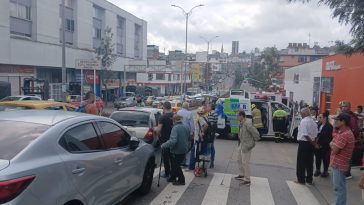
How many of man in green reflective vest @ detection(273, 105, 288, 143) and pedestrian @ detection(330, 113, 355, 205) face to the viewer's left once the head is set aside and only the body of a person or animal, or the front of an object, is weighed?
1

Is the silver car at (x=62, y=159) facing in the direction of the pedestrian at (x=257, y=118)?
yes

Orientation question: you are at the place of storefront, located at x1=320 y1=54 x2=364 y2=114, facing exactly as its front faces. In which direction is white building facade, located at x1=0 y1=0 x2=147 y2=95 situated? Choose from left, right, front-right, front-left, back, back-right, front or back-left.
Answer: front-right

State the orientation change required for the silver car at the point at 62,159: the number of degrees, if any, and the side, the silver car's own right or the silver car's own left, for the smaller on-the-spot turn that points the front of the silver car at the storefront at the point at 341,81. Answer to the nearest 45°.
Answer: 0° — it already faces it

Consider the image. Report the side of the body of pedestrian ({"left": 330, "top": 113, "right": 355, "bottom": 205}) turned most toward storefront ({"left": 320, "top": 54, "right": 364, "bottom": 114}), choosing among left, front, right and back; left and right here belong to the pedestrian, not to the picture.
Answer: right

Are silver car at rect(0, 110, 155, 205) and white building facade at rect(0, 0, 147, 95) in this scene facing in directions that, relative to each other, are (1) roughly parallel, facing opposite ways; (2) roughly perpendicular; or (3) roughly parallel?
roughly perpendicular

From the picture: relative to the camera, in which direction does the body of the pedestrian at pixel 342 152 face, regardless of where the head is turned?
to the viewer's left

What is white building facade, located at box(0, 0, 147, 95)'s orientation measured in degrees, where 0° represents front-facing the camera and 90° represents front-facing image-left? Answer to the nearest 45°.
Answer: approximately 315°

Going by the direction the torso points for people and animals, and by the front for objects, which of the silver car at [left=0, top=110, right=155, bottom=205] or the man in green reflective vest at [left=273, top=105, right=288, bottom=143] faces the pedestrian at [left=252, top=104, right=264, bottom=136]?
the silver car

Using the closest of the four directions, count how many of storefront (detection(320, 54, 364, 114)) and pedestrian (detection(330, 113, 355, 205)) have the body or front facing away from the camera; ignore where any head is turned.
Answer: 0

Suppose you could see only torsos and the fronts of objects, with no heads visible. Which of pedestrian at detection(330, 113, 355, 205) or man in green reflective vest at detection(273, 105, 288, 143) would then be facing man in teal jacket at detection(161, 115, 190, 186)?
the pedestrian

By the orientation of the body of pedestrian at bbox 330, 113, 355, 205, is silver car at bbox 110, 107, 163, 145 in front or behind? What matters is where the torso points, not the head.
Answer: in front

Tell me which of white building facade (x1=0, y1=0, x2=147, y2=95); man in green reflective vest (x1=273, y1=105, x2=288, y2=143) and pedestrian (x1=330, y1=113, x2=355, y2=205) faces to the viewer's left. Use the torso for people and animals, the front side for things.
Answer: the pedestrian

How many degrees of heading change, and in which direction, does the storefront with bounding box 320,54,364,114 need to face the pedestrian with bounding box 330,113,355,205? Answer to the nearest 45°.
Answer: approximately 45° to its left

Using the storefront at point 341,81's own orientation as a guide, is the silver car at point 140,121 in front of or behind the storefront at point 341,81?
in front

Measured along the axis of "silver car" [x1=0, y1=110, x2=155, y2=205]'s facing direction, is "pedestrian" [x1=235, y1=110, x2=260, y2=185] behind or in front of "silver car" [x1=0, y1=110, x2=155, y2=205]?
in front
